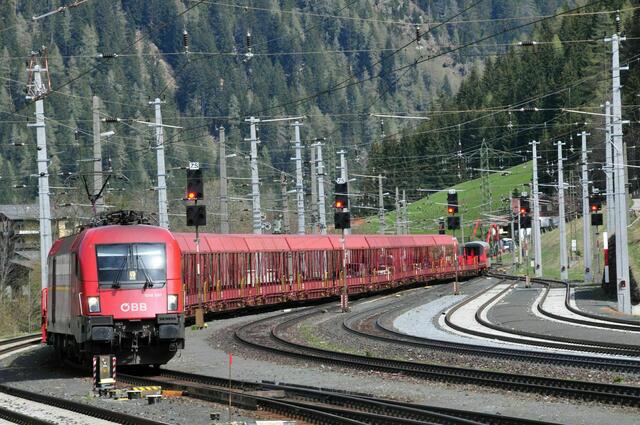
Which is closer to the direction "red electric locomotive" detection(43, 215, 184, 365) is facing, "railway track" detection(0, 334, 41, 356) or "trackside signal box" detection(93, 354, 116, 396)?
the trackside signal box

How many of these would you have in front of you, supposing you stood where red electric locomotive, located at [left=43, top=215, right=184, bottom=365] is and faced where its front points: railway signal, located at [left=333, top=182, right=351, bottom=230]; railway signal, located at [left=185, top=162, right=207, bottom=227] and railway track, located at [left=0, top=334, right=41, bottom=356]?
0

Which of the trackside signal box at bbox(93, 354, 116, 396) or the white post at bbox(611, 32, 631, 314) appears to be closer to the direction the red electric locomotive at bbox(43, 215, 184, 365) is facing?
the trackside signal box

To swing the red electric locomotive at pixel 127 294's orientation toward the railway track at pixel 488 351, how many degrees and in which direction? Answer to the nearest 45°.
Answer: approximately 90° to its left

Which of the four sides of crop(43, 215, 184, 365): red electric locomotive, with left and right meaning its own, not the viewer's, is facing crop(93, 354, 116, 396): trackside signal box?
front

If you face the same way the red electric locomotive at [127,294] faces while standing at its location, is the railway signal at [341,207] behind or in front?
behind

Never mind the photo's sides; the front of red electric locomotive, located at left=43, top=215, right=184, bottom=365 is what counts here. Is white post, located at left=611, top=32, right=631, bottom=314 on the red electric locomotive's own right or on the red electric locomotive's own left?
on the red electric locomotive's own left

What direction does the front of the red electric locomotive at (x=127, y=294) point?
toward the camera

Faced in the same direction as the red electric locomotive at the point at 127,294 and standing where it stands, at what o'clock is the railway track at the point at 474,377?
The railway track is roughly at 10 o'clock from the red electric locomotive.
